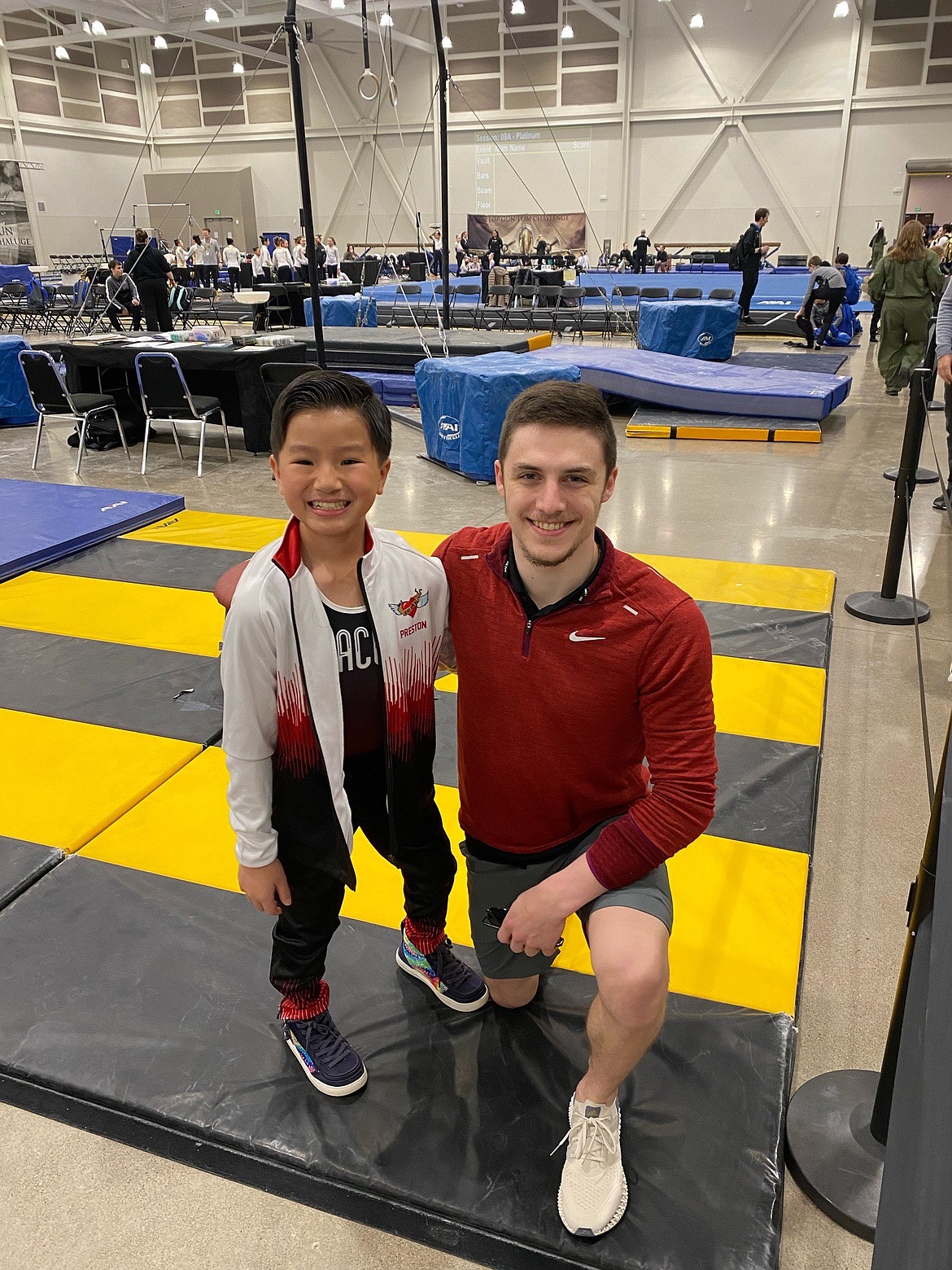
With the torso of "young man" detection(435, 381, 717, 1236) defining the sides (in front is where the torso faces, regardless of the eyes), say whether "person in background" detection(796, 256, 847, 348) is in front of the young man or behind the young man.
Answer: behind

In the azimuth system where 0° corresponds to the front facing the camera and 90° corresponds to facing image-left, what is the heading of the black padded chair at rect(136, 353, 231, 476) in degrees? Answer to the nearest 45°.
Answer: approximately 225°

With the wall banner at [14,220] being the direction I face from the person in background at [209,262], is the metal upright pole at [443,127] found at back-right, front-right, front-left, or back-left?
back-left

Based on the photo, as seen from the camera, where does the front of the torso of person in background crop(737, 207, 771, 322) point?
to the viewer's right

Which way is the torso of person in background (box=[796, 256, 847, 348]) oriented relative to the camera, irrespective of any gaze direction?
to the viewer's left

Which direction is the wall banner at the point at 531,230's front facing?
toward the camera

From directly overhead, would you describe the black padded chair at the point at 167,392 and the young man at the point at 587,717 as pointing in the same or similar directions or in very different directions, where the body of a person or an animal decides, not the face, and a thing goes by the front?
very different directions

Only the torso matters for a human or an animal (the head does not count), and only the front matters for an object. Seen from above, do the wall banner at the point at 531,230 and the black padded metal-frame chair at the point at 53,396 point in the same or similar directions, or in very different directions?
very different directions

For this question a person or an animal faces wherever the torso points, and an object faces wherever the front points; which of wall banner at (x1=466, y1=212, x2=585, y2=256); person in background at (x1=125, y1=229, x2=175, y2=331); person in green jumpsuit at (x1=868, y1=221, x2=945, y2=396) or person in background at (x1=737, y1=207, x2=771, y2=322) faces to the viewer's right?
person in background at (x1=737, y1=207, x2=771, y2=322)
